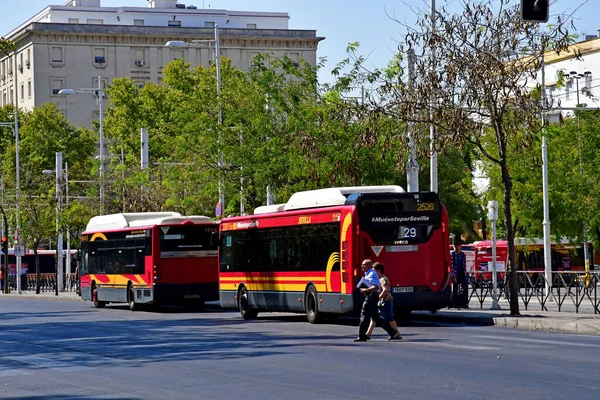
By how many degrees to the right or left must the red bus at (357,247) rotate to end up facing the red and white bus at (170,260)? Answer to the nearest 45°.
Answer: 0° — it already faces it

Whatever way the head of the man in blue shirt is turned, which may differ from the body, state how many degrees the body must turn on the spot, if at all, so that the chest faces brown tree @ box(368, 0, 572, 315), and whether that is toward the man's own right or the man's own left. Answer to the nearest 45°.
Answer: approximately 135° to the man's own right

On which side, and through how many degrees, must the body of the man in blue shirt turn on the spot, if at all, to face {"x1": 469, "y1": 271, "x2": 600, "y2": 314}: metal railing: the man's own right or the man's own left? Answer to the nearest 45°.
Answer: approximately 135° to the man's own right

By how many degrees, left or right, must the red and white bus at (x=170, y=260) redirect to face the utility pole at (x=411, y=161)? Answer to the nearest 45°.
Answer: approximately 180°

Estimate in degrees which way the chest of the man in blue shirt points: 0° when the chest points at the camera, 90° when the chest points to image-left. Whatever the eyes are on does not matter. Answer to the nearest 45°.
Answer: approximately 90°

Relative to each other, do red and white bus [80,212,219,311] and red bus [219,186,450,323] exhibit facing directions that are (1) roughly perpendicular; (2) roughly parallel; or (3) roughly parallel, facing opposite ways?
roughly parallel

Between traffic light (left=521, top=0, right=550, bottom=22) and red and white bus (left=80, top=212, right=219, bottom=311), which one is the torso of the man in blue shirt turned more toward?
the red and white bus

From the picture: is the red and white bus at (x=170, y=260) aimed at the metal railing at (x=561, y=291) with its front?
no

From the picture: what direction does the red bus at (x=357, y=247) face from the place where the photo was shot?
facing away from the viewer and to the left of the viewer

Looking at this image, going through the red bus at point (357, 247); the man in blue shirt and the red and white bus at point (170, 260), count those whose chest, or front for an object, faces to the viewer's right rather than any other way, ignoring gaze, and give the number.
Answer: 0

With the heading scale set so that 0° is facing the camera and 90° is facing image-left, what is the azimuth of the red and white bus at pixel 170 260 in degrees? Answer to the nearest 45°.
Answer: approximately 135°

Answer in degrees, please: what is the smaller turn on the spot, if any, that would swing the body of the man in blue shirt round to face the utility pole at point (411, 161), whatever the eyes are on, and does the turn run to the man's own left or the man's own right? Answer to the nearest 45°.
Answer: approximately 90° to the man's own right
